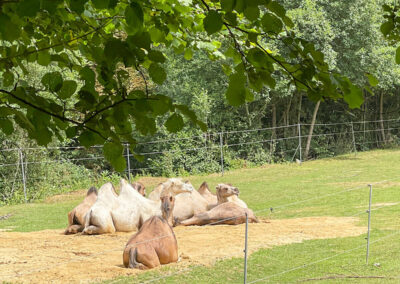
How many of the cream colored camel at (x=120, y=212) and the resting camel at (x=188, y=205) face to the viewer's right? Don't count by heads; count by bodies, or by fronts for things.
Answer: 1

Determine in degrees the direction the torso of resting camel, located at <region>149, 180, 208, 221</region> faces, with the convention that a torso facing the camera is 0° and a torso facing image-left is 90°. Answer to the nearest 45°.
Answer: approximately 90°

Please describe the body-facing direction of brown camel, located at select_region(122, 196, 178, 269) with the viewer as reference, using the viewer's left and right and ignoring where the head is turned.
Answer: facing away from the viewer and to the right of the viewer

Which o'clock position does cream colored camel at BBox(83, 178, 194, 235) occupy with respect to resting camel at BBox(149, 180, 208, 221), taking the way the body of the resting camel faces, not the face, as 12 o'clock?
The cream colored camel is roughly at 11 o'clock from the resting camel.

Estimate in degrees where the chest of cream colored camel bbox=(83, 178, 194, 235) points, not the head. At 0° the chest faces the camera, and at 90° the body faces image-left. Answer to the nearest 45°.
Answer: approximately 270°

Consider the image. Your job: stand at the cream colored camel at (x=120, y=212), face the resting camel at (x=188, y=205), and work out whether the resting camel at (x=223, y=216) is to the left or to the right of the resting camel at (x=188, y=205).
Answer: right

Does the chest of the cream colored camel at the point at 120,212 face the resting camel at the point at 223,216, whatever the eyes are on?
yes

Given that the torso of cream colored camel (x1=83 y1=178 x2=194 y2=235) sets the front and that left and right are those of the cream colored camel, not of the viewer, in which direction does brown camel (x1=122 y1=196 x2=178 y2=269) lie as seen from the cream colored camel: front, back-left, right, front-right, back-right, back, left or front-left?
right

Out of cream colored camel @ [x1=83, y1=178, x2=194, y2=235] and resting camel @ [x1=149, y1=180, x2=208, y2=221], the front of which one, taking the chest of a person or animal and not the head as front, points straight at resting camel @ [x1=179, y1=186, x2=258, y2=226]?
the cream colored camel

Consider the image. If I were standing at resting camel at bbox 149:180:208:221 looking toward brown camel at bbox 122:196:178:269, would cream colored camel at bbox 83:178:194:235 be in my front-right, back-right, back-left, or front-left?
front-right

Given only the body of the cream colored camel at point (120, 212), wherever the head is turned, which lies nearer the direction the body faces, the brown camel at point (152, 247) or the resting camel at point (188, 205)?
the resting camel
